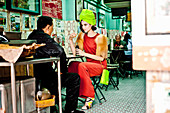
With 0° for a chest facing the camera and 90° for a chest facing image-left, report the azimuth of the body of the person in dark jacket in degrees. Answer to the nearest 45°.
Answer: approximately 225°

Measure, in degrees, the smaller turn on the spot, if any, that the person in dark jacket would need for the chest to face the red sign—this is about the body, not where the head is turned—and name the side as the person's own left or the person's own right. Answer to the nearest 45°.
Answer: approximately 45° to the person's own left

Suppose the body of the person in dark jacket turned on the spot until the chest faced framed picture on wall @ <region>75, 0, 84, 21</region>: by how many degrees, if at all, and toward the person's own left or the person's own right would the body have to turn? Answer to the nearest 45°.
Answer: approximately 45° to the person's own left

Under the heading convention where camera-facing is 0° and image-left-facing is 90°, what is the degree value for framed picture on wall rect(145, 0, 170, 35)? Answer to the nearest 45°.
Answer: approximately 0°

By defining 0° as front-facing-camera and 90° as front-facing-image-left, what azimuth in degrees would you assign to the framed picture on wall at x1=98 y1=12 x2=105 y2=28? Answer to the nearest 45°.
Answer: approximately 315°

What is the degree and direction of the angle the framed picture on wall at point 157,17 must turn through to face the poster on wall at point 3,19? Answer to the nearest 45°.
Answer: approximately 135° to its right

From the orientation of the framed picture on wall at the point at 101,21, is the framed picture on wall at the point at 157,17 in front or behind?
in front

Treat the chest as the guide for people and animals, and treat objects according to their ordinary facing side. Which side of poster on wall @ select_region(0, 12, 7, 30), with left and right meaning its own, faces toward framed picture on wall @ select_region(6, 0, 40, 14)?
left

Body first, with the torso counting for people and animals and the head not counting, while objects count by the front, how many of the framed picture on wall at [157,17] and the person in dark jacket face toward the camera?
1

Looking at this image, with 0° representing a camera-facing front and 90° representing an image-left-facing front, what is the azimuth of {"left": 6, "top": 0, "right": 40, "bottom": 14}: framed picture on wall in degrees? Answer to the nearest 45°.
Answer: approximately 315°
